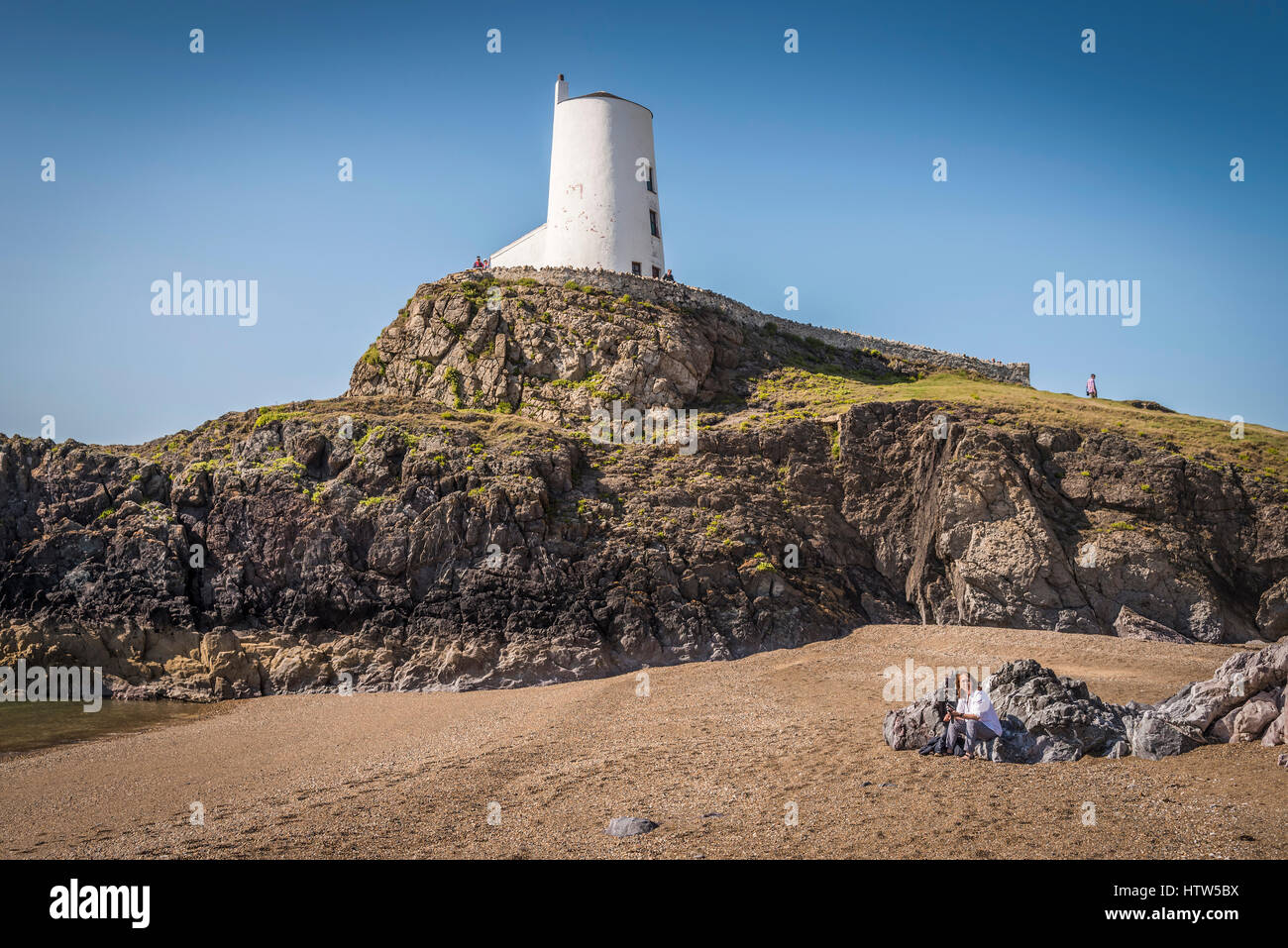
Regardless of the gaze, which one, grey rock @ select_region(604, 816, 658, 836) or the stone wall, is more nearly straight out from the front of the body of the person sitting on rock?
the grey rock

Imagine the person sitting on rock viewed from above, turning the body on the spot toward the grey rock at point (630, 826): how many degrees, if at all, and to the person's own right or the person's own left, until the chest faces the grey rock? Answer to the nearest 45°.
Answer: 0° — they already face it

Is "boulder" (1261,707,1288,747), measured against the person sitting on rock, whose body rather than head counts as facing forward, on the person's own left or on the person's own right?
on the person's own left

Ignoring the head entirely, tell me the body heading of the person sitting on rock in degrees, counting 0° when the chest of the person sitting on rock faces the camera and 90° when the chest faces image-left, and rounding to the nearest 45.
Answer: approximately 45°
